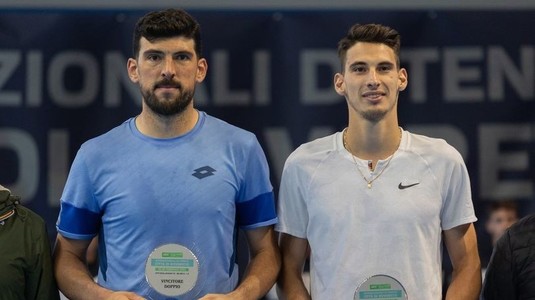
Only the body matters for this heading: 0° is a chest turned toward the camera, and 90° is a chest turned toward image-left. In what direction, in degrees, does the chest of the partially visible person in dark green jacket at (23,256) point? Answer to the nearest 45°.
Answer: approximately 0°

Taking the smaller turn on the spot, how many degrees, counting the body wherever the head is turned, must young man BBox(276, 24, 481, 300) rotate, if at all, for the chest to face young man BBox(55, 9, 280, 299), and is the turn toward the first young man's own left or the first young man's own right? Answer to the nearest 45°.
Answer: approximately 90° to the first young man's own right

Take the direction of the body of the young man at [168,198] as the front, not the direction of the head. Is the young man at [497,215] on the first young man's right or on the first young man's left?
on the first young man's left
